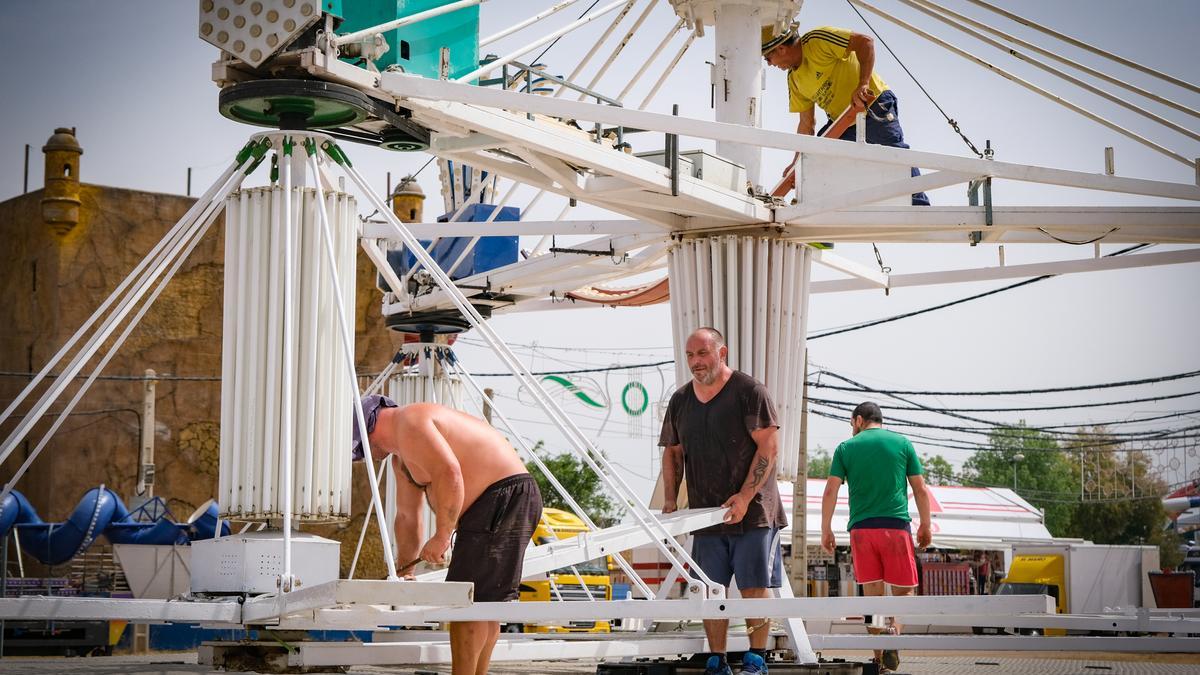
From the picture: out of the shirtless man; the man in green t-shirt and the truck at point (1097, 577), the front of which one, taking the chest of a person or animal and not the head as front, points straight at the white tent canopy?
the man in green t-shirt

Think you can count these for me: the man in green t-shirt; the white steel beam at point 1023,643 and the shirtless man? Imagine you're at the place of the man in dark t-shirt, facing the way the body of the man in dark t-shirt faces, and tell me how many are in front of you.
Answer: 1

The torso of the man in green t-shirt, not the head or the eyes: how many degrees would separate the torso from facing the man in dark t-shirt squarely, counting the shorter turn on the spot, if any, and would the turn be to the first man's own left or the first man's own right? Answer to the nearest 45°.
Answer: approximately 135° to the first man's own left

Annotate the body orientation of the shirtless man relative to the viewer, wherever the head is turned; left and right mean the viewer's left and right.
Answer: facing to the left of the viewer

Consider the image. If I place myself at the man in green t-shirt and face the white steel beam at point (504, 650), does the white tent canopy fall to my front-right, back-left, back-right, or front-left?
back-right

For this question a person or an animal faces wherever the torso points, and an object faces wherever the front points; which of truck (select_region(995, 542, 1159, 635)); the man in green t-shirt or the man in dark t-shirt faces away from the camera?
the man in green t-shirt

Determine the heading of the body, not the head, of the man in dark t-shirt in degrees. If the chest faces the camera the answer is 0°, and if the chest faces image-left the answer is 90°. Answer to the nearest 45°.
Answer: approximately 45°

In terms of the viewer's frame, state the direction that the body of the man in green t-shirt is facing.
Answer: away from the camera

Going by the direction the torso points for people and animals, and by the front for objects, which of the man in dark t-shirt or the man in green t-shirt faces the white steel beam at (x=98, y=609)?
the man in dark t-shirt

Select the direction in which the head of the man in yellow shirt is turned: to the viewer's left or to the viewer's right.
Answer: to the viewer's left
